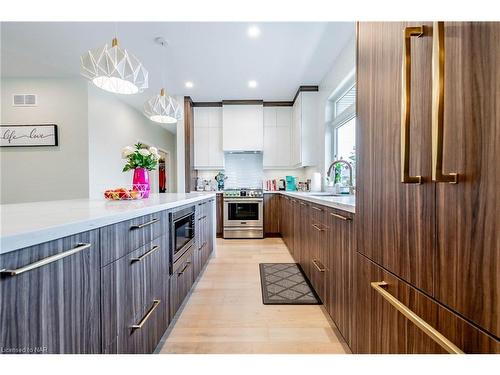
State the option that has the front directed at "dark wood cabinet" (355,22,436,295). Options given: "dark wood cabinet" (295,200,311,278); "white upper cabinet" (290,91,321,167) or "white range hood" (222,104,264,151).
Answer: "white range hood" (222,104,264,151)

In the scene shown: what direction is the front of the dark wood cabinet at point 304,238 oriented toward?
to the viewer's left

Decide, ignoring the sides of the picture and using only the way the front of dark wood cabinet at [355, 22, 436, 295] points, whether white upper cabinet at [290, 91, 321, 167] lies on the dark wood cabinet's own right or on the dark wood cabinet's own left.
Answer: on the dark wood cabinet's own right

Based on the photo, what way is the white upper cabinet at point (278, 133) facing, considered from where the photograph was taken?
facing the viewer

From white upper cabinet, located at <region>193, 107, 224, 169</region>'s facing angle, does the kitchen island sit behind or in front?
in front

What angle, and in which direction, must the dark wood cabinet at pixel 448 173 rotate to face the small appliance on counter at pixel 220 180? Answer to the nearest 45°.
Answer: approximately 90° to its right

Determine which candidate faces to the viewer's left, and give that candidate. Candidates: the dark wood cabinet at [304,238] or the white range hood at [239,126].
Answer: the dark wood cabinet

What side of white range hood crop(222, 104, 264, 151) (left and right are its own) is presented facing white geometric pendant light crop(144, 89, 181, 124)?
front

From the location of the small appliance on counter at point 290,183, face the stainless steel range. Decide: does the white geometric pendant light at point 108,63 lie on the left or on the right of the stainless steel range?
left

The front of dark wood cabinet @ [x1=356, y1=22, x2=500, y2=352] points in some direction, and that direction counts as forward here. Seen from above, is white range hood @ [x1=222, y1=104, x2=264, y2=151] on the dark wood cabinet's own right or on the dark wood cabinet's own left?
on the dark wood cabinet's own right

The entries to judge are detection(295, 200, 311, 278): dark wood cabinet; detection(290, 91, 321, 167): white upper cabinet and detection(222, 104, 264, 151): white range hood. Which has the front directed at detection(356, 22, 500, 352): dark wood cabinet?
detection(222, 104, 264, 151): white range hood

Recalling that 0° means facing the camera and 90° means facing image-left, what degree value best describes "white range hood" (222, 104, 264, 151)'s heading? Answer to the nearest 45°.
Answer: approximately 0°

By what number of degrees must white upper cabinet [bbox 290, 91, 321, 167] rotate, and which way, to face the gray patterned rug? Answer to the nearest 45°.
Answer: approximately 90° to its left

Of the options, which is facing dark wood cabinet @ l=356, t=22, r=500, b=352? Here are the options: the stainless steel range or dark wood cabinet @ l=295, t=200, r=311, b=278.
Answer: the stainless steel range

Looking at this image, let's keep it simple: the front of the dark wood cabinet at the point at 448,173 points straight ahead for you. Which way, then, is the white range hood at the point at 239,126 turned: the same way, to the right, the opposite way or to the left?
to the left

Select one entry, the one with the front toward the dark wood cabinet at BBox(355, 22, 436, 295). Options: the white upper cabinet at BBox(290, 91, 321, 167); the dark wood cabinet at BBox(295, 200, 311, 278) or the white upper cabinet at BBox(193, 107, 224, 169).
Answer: the white upper cabinet at BBox(193, 107, 224, 169)

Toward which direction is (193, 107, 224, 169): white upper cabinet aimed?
toward the camera
